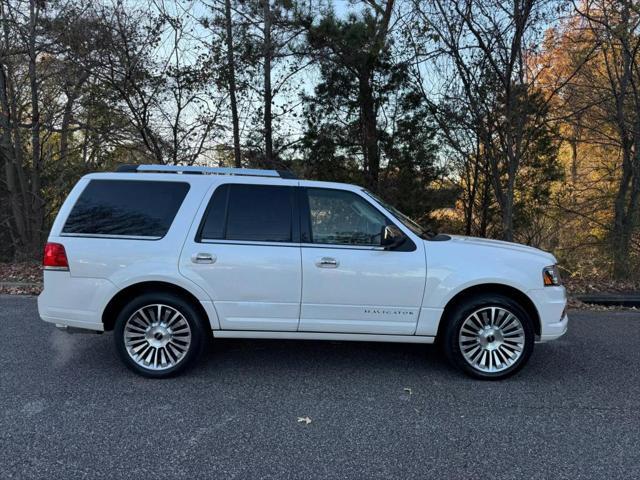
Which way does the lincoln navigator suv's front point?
to the viewer's right
